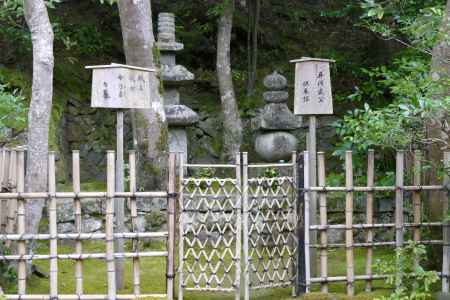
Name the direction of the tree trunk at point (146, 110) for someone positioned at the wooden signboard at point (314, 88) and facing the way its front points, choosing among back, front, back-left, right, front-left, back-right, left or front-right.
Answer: back-right

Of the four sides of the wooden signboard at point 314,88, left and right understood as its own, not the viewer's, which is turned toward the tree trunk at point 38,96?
right

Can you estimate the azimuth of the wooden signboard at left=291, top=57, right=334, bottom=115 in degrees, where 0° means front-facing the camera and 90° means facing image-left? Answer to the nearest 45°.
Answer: approximately 0°

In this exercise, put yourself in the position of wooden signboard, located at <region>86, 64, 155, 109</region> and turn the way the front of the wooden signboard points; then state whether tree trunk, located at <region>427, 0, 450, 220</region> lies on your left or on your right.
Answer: on your left

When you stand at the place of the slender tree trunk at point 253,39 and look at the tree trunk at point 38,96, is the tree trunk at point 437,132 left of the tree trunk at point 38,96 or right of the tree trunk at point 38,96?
left

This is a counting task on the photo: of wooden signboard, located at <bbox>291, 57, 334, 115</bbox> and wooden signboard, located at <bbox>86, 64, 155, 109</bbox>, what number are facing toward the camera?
2

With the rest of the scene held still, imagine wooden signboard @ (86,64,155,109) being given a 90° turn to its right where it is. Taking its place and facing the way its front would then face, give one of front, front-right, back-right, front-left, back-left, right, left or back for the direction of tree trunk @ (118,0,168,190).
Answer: right

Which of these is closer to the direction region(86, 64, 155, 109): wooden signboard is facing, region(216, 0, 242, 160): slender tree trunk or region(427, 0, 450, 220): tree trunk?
the tree trunk

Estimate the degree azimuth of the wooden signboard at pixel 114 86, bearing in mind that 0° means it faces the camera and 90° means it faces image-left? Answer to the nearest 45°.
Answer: approximately 0°

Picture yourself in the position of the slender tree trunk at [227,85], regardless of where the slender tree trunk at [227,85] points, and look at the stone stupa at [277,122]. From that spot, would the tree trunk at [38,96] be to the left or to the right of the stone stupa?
right

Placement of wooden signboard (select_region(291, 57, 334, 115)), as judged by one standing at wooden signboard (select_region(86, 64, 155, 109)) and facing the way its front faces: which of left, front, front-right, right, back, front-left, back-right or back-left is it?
left

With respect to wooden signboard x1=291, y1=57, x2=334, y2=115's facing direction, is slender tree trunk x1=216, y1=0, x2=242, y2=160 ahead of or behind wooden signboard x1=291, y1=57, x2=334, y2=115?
behind
